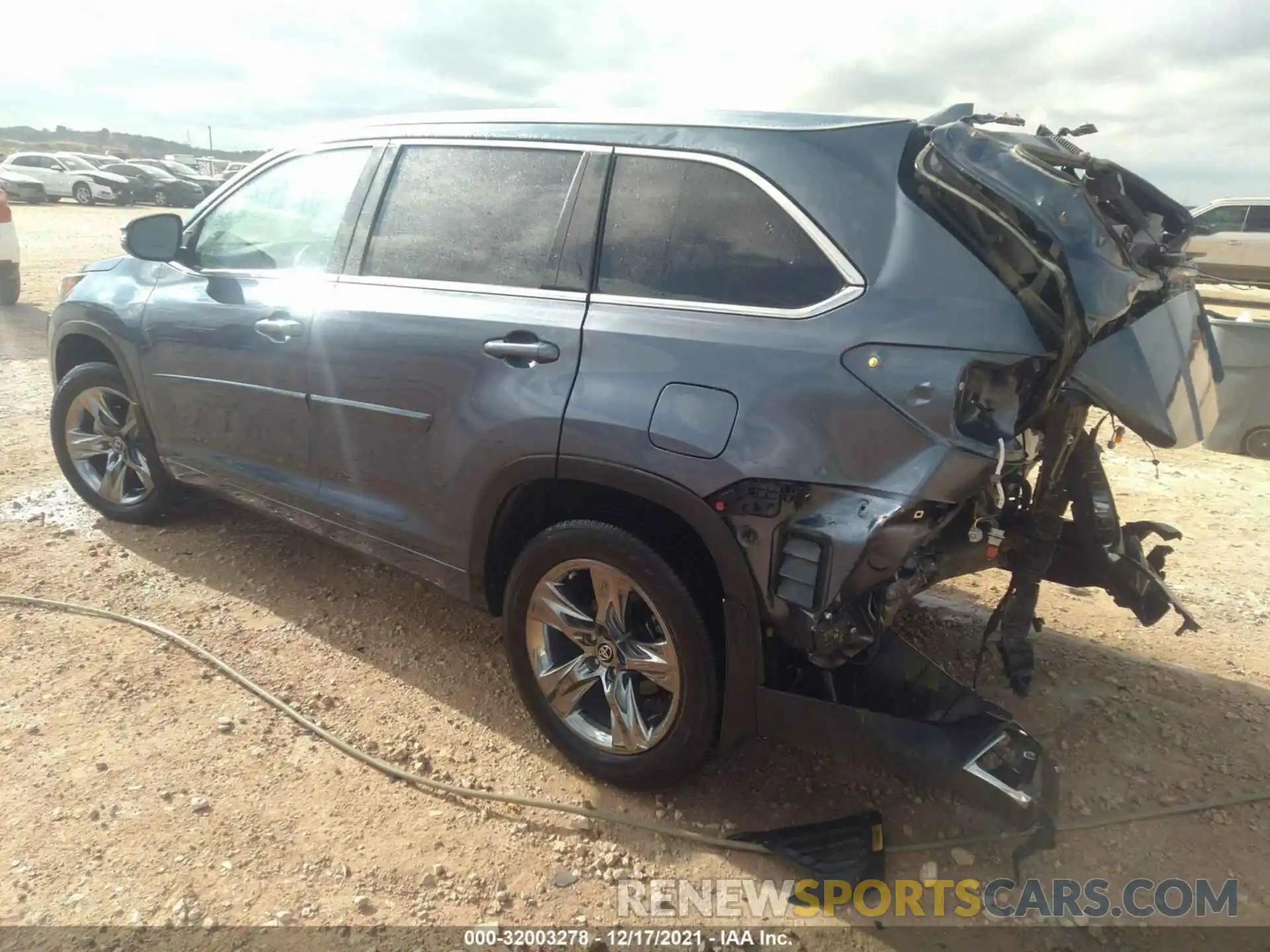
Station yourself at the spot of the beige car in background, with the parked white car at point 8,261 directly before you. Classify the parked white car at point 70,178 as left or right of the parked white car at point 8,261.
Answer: right

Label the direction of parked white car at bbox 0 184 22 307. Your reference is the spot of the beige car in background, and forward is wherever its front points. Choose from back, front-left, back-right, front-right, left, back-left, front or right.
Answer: front-left

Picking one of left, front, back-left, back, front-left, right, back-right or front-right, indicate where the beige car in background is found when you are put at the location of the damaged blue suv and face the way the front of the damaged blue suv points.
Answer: right

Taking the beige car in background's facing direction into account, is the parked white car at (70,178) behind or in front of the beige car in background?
in front

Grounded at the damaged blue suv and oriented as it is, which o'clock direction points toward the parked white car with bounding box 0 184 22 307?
The parked white car is roughly at 12 o'clock from the damaged blue suv.

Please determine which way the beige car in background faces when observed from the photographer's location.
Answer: facing to the left of the viewer

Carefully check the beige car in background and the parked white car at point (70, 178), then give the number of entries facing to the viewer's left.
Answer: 1

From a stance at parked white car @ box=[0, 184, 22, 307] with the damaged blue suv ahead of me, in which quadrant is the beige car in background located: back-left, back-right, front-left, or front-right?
front-left

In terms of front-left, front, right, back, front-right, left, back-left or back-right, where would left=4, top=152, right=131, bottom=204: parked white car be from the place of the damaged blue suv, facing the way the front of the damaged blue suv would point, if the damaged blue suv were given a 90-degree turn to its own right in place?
left

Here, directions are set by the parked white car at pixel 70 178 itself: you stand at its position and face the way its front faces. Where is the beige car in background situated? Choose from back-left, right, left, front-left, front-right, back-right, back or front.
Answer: front

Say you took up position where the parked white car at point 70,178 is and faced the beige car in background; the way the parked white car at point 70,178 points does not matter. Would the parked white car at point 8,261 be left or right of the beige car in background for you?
right

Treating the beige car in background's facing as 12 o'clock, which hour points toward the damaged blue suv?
The damaged blue suv is roughly at 9 o'clock from the beige car in background.

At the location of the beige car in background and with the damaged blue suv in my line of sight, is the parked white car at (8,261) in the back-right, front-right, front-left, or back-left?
front-right

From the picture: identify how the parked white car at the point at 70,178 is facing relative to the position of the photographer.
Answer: facing the viewer and to the right of the viewer

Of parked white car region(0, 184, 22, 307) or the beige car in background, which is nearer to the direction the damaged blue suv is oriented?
the parked white car

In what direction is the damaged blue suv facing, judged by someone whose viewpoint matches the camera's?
facing away from the viewer and to the left of the viewer
